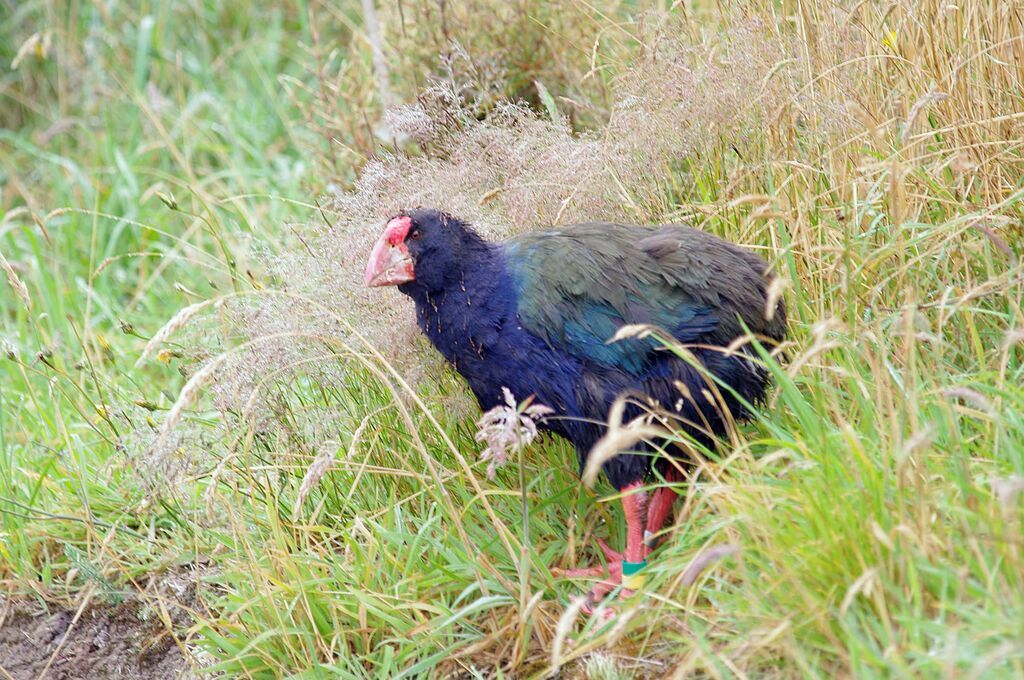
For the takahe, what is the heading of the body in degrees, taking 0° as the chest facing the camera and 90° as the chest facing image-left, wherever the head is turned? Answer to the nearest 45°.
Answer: approximately 90°
